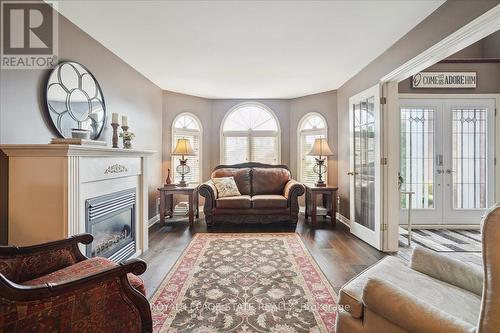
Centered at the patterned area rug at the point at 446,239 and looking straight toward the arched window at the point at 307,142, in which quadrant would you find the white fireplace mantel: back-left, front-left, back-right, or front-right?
front-left

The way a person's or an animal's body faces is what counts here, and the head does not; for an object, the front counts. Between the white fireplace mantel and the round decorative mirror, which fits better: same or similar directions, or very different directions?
same or similar directions

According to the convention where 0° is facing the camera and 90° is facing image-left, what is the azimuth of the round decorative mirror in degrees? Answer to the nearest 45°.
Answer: approximately 315°

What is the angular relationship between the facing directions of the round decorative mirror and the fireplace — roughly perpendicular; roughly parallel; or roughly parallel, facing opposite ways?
roughly parallel

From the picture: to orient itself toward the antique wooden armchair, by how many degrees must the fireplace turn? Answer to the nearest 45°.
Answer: approximately 45° to its right

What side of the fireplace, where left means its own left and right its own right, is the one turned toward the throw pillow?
left

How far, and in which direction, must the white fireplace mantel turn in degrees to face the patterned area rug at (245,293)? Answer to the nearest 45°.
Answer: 0° — it already faces it

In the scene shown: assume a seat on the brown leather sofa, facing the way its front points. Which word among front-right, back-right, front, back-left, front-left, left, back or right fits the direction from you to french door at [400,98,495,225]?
left

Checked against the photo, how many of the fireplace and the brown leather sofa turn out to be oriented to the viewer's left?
0

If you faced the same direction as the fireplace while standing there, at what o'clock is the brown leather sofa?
The brown leather sofa is roughly at 10 o'clock from the fireplace.

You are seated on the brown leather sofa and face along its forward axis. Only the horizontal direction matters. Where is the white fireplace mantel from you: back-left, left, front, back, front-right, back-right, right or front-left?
front-right

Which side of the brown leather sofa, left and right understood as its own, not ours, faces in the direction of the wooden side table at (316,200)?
left

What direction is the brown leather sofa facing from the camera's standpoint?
toward the camera

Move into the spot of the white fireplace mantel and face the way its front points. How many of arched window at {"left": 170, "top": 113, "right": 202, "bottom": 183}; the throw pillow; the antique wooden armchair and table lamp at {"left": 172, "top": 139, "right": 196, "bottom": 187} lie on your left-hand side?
3

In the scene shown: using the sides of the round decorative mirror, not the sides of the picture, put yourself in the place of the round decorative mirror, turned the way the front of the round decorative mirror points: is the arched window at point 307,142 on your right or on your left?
on your left

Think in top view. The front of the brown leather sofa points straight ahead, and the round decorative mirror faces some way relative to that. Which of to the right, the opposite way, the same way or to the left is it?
to the left

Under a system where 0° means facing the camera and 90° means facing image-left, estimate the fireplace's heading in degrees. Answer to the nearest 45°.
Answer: approximately 315°

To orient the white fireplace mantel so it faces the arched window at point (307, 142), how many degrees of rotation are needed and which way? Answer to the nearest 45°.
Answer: approximately 45° to its left

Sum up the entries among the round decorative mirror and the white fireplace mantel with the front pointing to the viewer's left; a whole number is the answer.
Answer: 0
